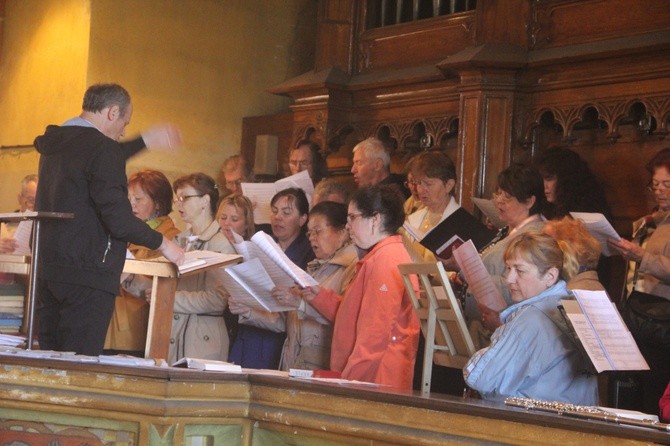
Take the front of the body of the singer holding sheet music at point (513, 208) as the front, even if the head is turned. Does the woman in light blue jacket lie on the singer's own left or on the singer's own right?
on the singer's own left

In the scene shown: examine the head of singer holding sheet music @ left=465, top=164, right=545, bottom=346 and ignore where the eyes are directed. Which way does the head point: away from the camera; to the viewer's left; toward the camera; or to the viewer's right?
to the viewer's left

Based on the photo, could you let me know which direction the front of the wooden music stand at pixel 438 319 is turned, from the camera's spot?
facing away from the viewer and to the right of the viewer

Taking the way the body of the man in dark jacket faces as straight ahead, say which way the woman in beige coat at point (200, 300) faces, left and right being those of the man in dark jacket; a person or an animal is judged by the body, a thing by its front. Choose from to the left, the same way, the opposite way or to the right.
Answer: the opposite way

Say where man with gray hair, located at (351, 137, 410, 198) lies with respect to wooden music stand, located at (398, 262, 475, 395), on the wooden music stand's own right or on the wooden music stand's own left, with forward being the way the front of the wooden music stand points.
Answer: on the wooden music stand's own left

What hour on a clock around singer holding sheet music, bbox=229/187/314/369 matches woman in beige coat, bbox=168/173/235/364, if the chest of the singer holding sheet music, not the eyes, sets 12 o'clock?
The woman in beige coat is roughly at 2 o'clock from the singer holding sheet music.

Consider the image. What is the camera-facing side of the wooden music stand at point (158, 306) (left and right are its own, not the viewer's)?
left

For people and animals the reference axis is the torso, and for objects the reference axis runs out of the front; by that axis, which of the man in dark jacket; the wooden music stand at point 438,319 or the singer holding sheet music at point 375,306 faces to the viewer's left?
the singer holding sheet music

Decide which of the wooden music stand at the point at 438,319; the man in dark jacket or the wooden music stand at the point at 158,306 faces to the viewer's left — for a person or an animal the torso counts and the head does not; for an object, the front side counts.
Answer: the wooden music stand at the point at 158,306

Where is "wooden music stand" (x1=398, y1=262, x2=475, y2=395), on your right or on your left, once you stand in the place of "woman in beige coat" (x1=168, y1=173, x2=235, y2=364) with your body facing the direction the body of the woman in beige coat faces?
on your left

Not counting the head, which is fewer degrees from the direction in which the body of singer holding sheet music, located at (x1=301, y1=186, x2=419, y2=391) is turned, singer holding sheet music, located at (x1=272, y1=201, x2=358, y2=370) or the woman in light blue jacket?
the singer holding sheet music

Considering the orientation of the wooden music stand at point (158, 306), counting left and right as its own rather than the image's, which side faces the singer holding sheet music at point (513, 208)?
back
